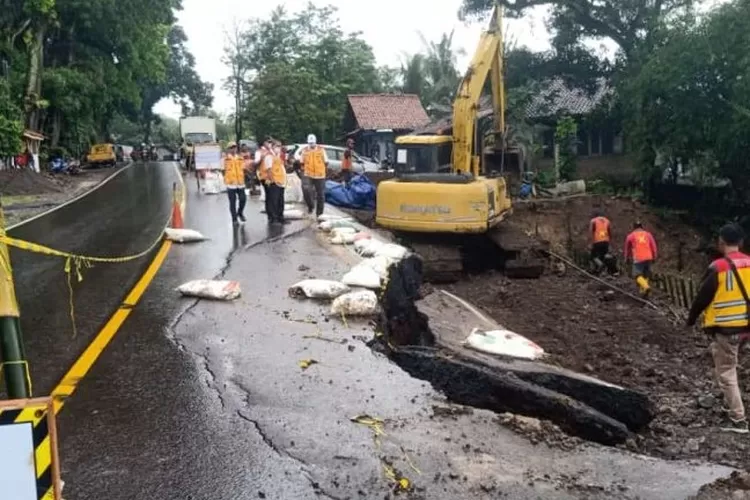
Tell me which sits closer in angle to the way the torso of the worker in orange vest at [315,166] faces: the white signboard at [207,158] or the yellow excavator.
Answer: the yellow excavator

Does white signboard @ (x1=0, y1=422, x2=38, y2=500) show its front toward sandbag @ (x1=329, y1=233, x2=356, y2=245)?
no

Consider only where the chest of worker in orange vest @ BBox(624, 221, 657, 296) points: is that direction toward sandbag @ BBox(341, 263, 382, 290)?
no

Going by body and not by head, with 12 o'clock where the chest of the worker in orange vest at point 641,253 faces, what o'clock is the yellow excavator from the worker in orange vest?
The yellow excavator is roughly at 9 o'clock from the worker in orange vest.

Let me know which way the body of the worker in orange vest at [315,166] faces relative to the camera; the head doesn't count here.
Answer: toward the camera

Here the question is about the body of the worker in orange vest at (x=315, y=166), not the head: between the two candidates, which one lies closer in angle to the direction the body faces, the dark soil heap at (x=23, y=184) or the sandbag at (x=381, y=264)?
the sandbag

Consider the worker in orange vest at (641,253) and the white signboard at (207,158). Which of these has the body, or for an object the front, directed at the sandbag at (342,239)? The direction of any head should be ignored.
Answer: the white signboard

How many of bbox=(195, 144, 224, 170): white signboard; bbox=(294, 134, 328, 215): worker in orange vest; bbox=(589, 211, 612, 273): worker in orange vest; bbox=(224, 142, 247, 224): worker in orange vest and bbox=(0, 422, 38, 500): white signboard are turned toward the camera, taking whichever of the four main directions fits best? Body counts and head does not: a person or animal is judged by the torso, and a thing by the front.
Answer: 4

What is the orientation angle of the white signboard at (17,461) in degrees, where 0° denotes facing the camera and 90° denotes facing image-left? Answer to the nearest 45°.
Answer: approximately 0°

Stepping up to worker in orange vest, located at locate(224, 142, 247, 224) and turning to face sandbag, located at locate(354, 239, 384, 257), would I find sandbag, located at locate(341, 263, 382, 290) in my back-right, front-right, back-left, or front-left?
front-right

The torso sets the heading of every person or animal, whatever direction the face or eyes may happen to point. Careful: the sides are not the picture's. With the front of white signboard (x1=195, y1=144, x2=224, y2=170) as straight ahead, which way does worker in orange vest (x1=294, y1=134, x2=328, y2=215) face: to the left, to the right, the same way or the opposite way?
the same way

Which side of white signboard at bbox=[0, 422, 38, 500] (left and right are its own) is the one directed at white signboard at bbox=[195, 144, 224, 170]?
back

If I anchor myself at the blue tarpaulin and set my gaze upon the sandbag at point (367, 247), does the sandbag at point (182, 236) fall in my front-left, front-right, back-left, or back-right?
front-right

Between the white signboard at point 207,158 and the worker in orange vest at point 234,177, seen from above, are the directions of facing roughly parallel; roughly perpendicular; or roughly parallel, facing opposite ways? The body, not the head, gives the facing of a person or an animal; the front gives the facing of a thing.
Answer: roughly parallel

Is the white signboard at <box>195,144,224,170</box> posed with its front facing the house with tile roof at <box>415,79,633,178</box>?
no

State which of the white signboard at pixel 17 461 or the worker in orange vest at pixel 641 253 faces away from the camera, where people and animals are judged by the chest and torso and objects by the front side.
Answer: the worker in orange vest

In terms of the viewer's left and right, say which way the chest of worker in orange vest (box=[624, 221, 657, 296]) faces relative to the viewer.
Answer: facing away from the viewer

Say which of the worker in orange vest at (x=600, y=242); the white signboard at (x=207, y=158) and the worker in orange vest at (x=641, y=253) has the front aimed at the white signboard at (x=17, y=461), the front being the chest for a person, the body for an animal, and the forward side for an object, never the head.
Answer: the white signboard at (x=207, y=158)

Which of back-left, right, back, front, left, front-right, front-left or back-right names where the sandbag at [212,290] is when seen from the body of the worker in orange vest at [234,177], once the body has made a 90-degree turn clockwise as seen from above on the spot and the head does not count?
left

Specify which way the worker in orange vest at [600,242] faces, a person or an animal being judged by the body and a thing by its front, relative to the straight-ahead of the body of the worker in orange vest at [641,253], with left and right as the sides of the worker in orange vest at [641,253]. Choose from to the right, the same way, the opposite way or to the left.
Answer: the same way

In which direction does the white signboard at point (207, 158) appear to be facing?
toward the camera
